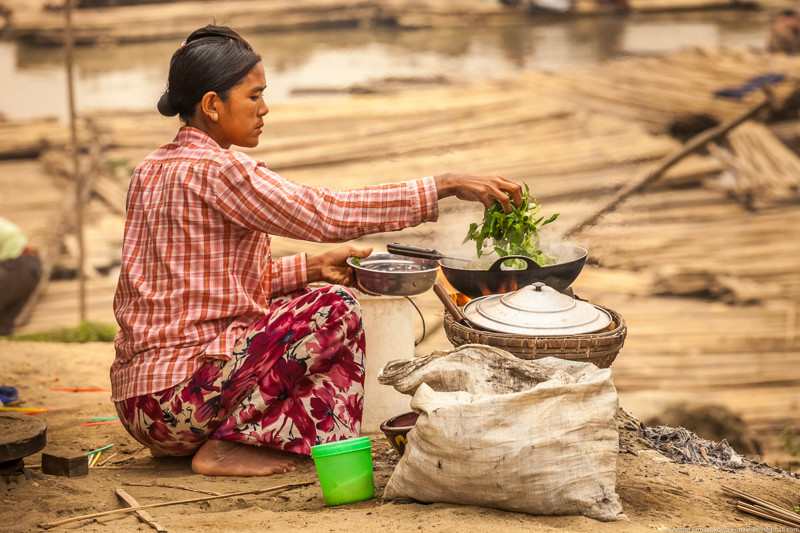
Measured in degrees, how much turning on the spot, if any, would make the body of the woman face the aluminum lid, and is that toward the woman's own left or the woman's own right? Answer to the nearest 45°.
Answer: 0° — they already face it

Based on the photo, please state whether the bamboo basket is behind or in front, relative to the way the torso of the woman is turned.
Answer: in front

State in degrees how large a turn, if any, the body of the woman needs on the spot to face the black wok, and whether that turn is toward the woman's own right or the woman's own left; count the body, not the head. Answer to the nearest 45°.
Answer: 0° — they already face it

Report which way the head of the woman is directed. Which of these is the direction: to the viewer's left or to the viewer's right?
to the viewer's right

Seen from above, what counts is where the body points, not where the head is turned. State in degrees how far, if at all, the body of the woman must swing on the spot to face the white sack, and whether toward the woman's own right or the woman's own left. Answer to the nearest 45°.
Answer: approximately 45° to the woman's own right

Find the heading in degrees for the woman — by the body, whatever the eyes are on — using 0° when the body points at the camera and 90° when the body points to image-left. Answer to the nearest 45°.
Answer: approximately 270°
